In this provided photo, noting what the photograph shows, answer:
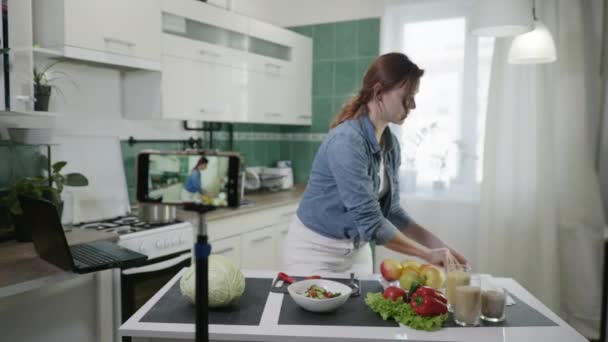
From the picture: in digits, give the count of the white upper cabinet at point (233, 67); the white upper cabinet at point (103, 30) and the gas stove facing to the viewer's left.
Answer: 0

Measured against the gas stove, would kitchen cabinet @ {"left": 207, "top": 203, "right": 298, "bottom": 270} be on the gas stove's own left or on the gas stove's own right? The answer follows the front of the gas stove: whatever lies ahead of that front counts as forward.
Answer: on the gas stove's own left

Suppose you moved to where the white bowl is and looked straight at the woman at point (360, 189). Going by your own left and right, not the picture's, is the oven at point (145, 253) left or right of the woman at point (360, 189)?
left

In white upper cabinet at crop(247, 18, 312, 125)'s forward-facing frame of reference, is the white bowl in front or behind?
in front

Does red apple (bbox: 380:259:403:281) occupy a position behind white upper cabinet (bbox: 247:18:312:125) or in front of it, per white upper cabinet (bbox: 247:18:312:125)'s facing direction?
in front

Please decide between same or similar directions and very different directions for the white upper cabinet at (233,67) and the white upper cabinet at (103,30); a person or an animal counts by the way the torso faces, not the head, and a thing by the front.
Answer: same or similar directions

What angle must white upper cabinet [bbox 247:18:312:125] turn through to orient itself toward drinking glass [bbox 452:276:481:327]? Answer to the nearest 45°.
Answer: approximately 45° to its right

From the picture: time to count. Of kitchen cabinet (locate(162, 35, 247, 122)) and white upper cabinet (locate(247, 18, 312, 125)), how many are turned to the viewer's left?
0

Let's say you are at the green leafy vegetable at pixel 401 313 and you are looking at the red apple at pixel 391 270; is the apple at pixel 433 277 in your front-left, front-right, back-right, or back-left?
front-right

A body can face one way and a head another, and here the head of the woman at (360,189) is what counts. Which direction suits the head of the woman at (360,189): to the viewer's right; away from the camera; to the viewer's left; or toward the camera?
to the viewer's right

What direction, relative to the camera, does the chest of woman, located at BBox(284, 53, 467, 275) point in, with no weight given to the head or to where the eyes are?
to the viewer's right

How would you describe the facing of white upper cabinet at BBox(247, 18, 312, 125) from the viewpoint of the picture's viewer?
facing the viewer and to the right of the viewer

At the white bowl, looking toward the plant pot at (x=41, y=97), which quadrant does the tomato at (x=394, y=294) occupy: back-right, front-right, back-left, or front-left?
back-right

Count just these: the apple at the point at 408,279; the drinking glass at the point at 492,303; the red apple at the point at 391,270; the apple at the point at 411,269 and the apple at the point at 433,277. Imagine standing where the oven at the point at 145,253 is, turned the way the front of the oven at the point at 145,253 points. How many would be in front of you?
5

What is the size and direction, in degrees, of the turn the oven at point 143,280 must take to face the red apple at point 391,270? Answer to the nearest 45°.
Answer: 0° — it already faces it
